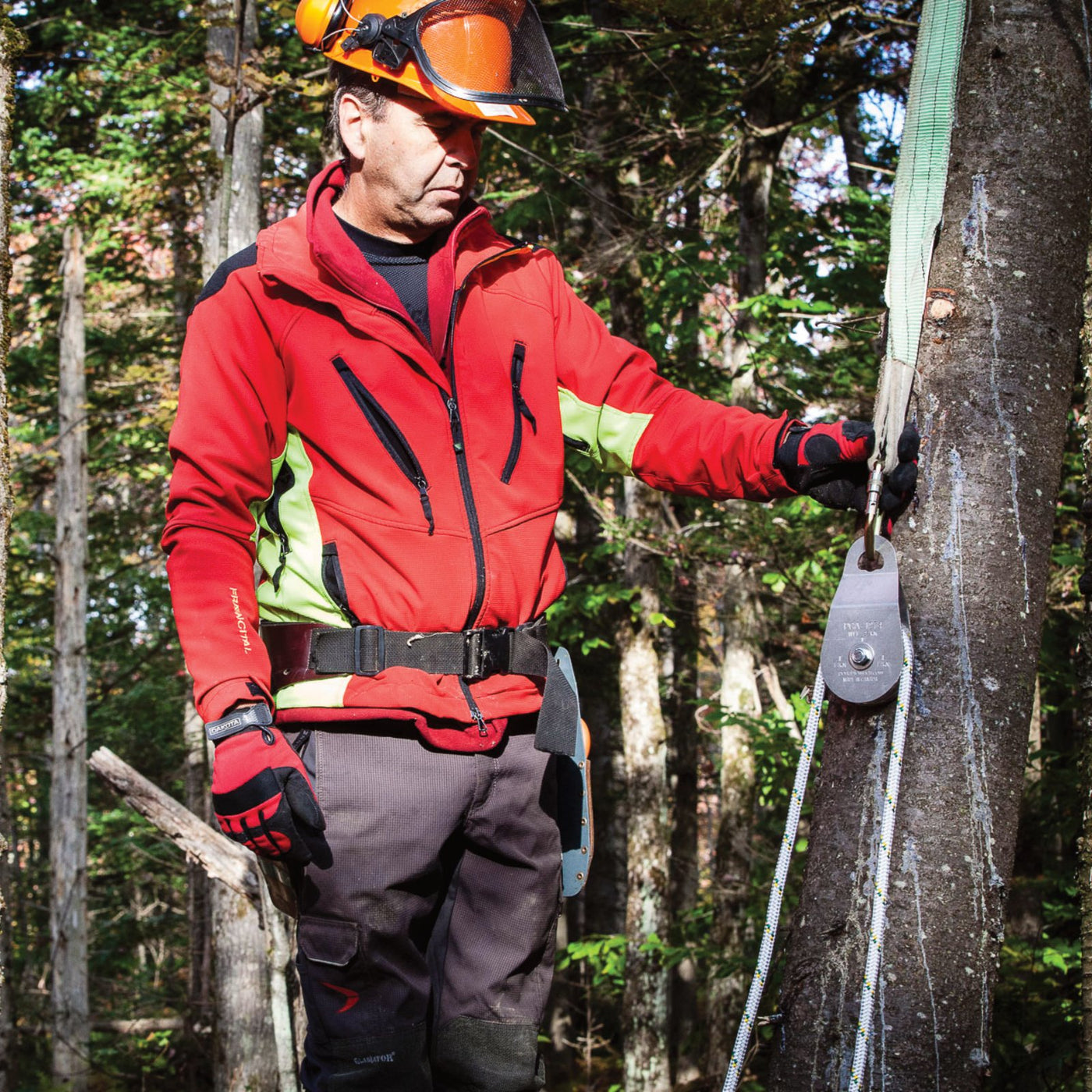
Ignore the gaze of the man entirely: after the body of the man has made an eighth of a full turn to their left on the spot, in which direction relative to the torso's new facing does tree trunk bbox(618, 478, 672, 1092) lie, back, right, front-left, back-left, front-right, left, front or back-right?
left

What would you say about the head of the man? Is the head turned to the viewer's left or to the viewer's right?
to the viewer's right

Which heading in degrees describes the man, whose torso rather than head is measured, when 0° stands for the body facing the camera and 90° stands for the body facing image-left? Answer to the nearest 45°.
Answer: approximately 315°

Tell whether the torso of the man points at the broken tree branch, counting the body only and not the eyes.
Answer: no

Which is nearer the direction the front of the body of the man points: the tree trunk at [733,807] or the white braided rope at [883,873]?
the white braided rope

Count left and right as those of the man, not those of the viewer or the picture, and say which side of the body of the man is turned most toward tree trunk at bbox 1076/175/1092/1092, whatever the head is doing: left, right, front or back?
left

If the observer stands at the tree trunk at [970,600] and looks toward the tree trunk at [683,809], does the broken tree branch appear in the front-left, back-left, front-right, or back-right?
front-left

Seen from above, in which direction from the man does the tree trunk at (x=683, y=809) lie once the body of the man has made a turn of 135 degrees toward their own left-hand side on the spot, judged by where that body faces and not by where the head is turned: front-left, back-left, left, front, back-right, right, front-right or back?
front

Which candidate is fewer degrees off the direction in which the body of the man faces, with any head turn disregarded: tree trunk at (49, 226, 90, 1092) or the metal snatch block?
the metal snatch block

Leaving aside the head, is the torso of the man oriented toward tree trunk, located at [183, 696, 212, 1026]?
no

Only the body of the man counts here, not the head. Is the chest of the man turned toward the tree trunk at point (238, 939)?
no
